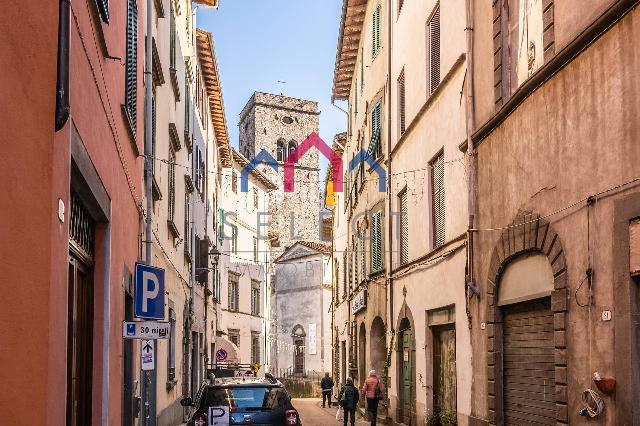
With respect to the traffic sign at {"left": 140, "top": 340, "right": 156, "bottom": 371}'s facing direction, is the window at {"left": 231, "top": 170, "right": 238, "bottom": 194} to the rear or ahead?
to the rear

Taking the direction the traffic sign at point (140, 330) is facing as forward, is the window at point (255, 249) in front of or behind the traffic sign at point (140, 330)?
behind

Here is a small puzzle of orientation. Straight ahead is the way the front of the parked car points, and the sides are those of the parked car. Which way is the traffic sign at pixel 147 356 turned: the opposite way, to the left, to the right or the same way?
the opposite way

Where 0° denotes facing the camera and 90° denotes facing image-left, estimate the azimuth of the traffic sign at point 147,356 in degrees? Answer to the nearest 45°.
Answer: approximately 0°

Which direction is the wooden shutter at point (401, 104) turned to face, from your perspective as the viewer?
facing to the left of the viewer

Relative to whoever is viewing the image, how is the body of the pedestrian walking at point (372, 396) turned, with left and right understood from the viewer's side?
facing away from the viewer

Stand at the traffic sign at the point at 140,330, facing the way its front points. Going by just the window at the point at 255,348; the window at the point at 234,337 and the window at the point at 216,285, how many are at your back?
3

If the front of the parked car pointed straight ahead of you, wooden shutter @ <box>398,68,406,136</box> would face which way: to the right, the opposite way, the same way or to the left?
to the left

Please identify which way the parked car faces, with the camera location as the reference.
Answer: facing away from the viewer

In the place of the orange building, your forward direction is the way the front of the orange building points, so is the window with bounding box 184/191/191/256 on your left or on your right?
on your left
